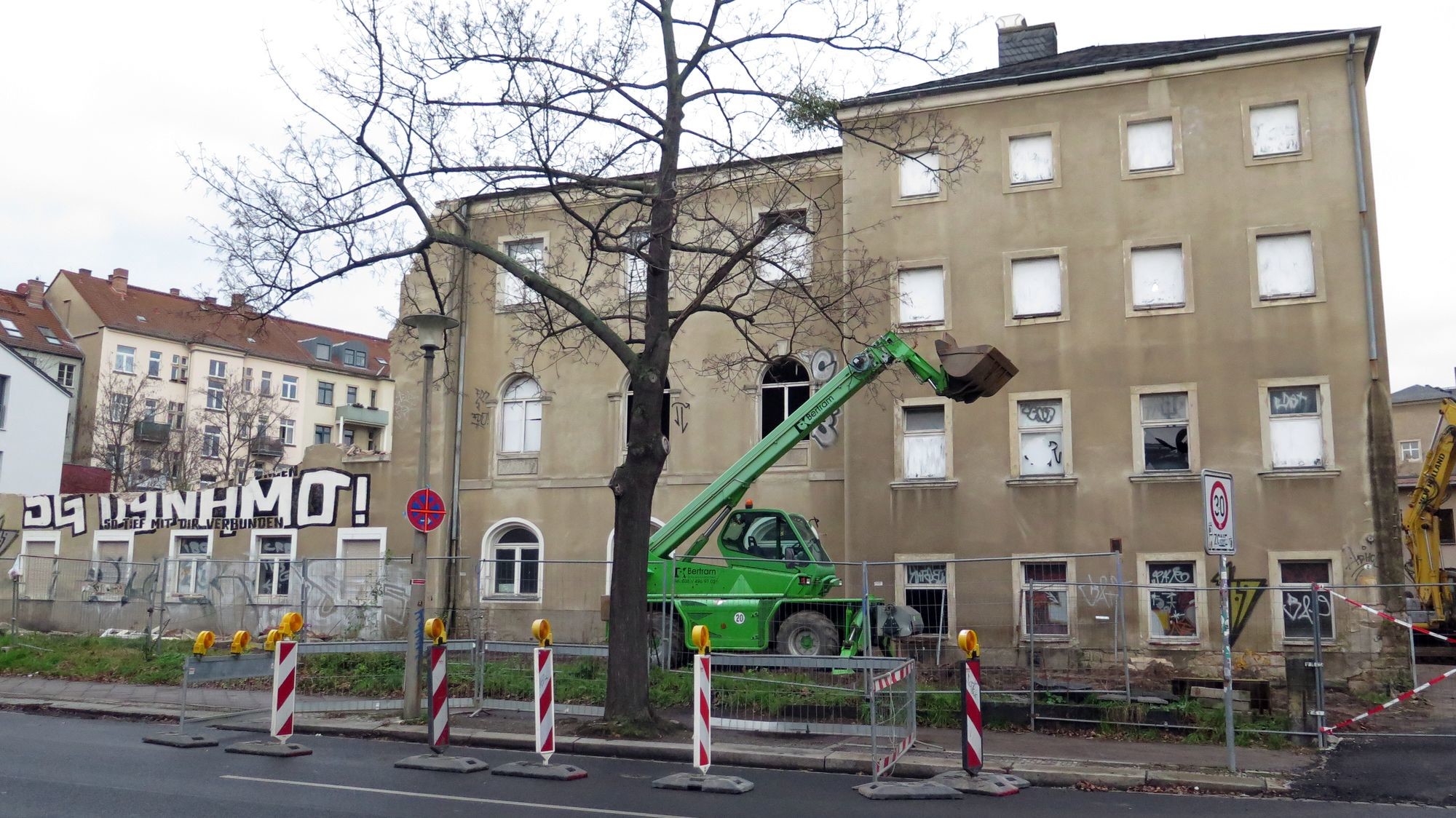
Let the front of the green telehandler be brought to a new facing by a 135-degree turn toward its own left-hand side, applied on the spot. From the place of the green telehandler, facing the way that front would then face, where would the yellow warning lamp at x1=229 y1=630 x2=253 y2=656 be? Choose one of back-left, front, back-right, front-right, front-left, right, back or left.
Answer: left

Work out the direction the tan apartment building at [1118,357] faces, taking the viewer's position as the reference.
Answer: facing the viewer

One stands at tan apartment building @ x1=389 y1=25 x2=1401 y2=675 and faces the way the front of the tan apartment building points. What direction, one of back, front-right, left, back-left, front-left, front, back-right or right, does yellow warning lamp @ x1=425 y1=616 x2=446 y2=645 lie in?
front-right

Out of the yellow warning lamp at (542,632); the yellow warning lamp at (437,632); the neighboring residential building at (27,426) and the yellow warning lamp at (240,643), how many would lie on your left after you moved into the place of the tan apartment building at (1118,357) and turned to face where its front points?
0

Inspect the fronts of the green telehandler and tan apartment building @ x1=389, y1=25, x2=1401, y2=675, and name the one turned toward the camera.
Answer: the tan apartment building

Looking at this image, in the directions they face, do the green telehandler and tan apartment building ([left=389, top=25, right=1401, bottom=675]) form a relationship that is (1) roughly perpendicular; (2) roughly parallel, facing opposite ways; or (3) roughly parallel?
roughly perpendicular

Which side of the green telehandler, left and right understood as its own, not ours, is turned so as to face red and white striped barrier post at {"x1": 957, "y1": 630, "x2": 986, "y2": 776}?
right

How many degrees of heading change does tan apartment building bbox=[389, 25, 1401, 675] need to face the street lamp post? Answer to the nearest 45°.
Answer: approximately 45° to its right

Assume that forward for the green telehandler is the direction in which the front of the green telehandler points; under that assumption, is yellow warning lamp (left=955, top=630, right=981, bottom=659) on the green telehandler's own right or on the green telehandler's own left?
on the green telehandler's own right

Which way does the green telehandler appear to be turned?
to the viewer's right

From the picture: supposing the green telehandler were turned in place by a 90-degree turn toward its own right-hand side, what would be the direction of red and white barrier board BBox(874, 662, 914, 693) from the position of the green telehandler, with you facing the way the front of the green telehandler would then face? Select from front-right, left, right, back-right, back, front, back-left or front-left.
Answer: front

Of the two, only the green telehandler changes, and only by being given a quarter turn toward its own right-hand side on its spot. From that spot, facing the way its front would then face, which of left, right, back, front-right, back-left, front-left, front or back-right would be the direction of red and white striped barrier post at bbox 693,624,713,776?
front

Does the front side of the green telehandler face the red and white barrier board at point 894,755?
no

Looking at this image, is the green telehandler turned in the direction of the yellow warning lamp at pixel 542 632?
no

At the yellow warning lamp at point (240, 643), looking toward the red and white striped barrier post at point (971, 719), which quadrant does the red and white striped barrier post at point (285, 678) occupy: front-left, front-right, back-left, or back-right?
front-right

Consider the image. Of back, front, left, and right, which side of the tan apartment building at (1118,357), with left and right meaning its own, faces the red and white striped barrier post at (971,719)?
front

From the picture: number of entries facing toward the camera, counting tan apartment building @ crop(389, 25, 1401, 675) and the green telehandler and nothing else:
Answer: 1

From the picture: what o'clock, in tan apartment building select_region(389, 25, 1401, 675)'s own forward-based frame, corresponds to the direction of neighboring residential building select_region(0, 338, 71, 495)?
The neighboring residential building is roughly at 4 o'clock from the tan apartment building.

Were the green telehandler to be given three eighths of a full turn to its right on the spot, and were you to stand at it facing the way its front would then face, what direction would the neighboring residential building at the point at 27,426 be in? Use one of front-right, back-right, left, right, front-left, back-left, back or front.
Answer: right

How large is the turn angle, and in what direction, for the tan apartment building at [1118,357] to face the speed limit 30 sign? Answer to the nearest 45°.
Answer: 0° — it already faces it

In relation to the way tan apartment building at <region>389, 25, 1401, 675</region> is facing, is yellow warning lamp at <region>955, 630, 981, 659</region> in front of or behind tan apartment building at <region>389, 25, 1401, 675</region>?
in front

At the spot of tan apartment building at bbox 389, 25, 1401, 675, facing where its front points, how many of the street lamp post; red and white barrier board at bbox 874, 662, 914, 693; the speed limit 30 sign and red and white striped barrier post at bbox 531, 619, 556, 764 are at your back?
0

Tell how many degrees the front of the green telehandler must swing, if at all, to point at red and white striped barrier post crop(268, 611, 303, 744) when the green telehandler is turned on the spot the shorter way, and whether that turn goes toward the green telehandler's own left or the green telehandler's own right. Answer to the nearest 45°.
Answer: approximately 135° to the green telehandler's own right
